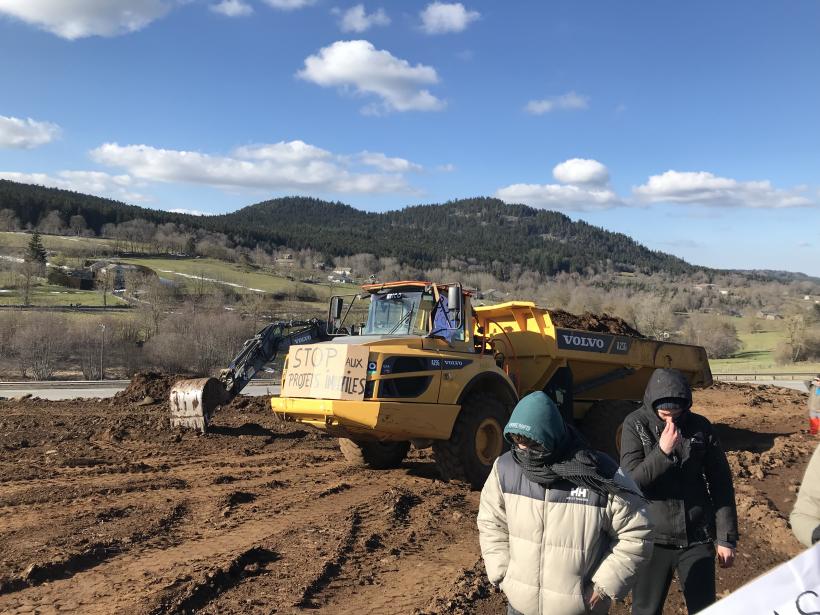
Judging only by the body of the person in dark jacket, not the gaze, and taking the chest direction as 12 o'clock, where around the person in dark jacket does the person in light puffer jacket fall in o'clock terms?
The person in light puffer jacket is roughly at 1 o'clock from the person in dark jacket.

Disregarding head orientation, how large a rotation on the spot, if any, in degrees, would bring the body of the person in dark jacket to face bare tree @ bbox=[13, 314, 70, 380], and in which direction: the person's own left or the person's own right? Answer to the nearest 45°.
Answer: approximately 135° to the person's own right

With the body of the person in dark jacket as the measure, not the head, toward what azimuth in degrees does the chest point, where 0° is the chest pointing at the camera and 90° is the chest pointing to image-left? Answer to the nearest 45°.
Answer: approximately 0°

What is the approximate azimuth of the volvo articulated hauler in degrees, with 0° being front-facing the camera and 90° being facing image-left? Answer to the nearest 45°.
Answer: approximately 45°

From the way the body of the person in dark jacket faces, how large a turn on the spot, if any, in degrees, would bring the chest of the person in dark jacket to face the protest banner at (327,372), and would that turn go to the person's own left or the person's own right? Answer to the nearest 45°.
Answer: approximately 135° to the person's own right

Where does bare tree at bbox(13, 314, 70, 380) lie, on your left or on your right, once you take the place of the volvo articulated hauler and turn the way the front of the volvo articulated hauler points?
on your right
